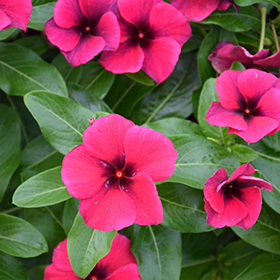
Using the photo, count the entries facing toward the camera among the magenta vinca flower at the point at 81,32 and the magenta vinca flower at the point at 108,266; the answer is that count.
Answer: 2

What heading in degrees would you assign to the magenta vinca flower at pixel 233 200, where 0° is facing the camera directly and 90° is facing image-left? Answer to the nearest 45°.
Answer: approximately 0°
